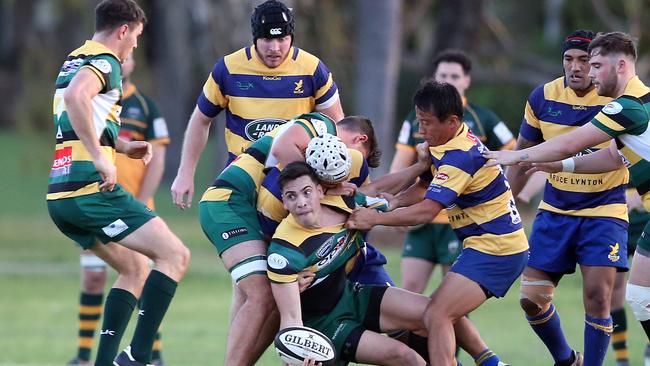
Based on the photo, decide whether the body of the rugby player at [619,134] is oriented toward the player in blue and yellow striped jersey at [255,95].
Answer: yes

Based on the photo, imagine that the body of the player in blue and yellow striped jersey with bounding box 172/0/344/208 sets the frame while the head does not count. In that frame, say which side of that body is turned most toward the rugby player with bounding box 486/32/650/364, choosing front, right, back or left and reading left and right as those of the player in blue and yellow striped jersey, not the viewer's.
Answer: left

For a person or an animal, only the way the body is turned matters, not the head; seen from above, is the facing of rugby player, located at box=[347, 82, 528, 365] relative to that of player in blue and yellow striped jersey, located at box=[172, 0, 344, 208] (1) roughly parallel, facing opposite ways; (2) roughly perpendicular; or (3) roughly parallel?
roughly perpendicular

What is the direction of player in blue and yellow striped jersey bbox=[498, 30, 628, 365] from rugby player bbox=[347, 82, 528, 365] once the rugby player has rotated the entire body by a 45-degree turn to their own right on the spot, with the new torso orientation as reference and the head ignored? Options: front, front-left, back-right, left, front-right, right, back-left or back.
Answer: right

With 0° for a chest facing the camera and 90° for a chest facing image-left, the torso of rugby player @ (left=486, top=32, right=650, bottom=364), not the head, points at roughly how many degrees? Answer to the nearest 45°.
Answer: approximately 90°

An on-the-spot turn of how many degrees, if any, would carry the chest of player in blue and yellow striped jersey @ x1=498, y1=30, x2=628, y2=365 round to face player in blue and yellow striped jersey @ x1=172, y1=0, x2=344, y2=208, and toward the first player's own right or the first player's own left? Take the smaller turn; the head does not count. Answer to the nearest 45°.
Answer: approximately 90° to the first player's own right

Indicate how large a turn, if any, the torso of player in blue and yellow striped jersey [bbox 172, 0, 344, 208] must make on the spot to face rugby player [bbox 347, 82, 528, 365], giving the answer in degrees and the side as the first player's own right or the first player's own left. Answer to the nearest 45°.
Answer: approximately 45° to the first player's own left

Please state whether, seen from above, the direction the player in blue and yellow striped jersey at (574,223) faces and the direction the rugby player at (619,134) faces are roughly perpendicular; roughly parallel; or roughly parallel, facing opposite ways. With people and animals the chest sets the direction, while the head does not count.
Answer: roughly perpendicular

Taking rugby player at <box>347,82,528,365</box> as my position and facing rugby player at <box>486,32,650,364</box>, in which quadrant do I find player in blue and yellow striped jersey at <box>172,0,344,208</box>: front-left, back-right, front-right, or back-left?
back-left

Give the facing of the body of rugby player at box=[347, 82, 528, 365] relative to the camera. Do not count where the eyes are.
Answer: to the viewer's left

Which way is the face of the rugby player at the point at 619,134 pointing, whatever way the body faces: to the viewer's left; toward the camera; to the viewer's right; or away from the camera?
to the viewer's left
